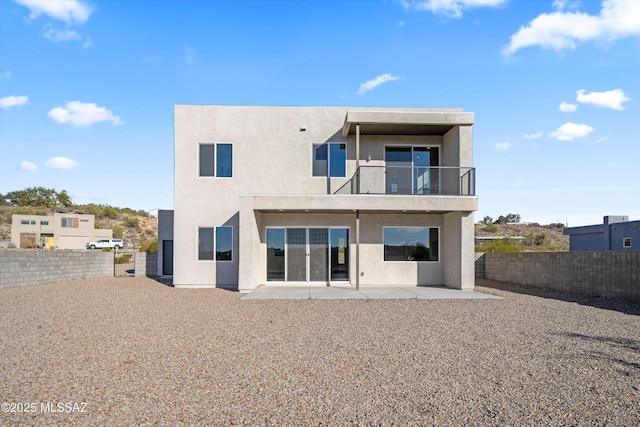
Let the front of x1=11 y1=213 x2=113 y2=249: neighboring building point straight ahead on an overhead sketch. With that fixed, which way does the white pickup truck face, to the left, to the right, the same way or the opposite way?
to the right

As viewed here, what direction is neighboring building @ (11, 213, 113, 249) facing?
toward the camera

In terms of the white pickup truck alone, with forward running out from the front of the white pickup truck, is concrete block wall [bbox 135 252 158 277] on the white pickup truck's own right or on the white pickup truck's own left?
on the white pickup truck's own left

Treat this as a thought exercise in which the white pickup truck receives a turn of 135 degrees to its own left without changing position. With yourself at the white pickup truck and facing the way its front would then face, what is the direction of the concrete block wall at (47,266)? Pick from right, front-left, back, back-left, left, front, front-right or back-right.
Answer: front-right

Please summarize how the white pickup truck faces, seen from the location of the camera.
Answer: facing to the left of the viewer

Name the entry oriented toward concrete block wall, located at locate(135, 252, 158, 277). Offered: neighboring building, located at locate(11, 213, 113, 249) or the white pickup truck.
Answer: the neighboring building

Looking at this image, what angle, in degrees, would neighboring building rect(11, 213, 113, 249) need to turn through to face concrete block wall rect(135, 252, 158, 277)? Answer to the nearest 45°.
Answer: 0° — it already faces it

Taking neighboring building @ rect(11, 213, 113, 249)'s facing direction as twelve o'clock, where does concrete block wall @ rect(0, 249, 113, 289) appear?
The concrete block wall is roughly at 12 o'clock from the neighboring building.
